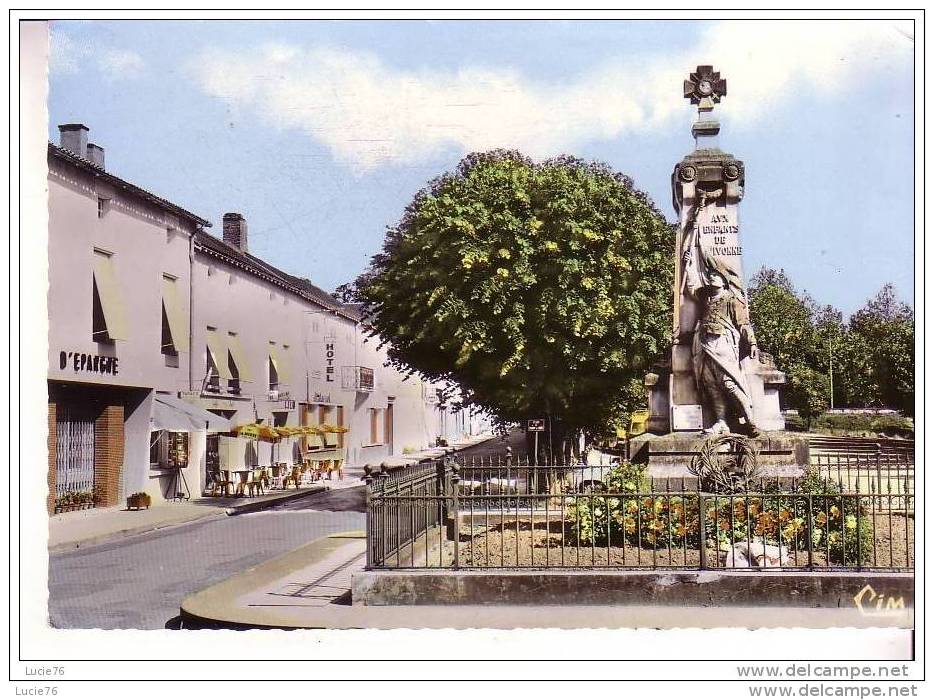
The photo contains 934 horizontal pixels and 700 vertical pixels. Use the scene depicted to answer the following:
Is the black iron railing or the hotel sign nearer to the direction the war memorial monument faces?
the black iron railing

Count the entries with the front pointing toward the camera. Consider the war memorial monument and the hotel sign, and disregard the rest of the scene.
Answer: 2

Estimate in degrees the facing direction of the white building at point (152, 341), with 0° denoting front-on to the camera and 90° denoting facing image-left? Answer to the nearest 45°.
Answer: approximately 315°

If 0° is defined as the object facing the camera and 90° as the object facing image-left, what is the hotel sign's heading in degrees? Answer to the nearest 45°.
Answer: approximately 0°

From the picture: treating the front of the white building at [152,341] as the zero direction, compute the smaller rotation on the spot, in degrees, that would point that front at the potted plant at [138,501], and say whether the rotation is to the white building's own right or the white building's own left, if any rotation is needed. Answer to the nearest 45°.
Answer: approximately 45° to the white building's own right
